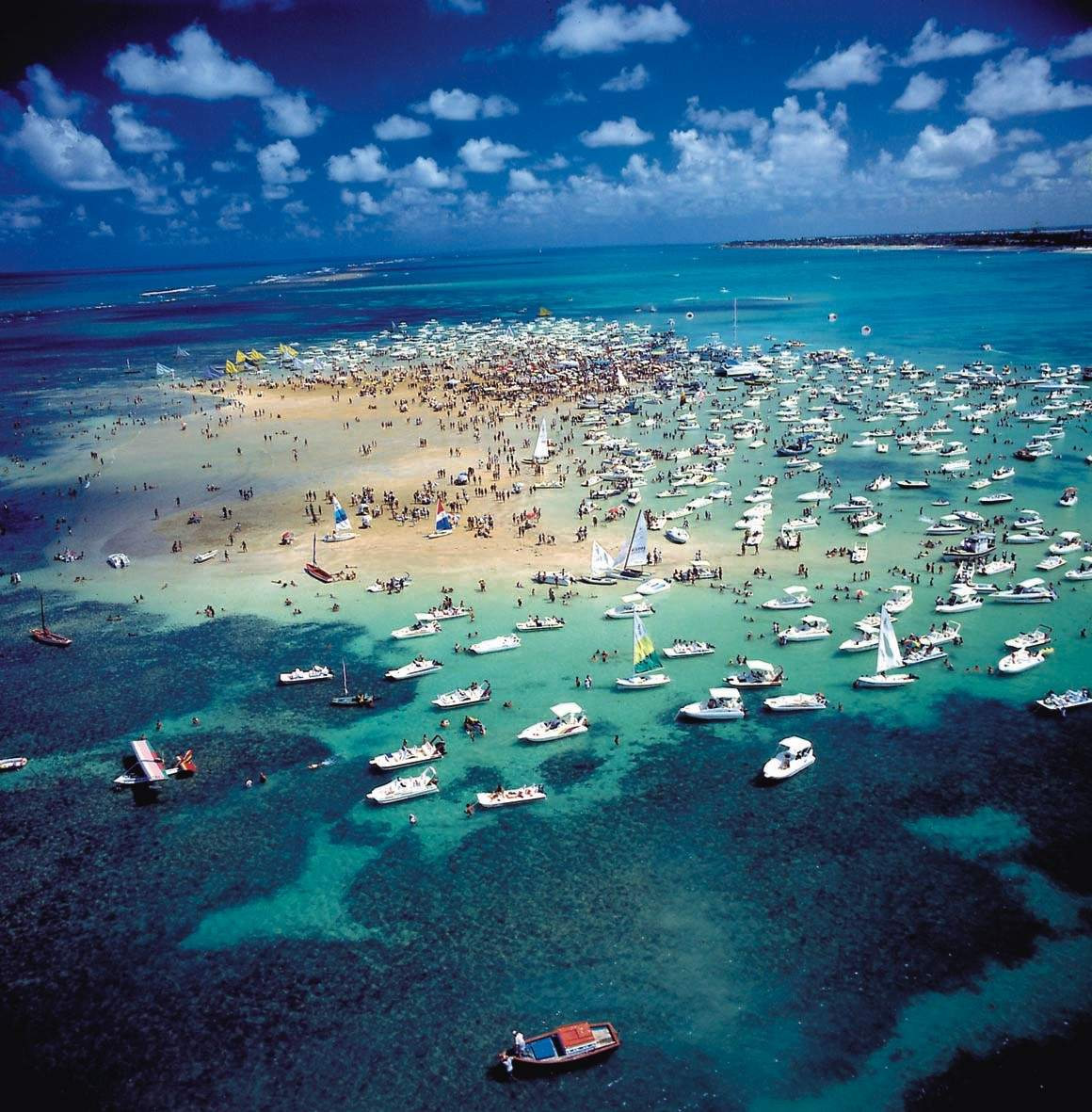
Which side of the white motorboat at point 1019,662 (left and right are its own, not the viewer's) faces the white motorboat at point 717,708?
front

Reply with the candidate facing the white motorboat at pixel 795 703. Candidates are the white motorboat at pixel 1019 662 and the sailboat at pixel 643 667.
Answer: the white motorboat at pixel 1019 662

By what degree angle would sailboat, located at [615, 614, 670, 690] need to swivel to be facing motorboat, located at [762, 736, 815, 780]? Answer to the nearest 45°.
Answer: approximately 135° to its left

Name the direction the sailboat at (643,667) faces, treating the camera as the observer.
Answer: facing to the left of the viewer

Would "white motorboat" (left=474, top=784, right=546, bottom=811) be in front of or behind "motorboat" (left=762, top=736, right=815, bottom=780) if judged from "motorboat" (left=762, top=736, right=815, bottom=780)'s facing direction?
in front

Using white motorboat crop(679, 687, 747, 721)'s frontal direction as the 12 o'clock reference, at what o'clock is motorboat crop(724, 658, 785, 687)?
The motorboat is roughly at 4 o'clock from the white motorboat.

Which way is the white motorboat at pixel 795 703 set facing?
to the viewer's left

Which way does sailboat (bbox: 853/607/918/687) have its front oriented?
to the viewer's left

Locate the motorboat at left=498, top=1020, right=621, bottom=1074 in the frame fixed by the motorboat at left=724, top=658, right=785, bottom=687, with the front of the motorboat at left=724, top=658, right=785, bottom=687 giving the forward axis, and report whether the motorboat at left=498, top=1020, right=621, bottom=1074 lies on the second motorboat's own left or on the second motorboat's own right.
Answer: on the second motorboat's own left

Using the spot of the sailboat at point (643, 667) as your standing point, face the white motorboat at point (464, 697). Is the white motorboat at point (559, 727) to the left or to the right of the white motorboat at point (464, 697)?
left

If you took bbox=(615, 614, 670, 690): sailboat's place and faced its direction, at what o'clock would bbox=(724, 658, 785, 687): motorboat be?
The motorboat is roughly at 6 o'clock from the sailboat.

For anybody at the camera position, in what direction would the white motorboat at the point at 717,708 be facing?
facing to the left of the viewer

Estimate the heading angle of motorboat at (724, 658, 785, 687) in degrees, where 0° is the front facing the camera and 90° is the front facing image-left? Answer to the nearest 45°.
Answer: approximately 90°

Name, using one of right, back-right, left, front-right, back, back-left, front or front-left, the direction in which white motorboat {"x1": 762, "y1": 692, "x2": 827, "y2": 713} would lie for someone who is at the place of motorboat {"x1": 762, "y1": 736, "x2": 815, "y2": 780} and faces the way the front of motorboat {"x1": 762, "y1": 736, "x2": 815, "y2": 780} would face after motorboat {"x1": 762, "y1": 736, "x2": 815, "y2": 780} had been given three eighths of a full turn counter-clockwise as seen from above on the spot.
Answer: left
